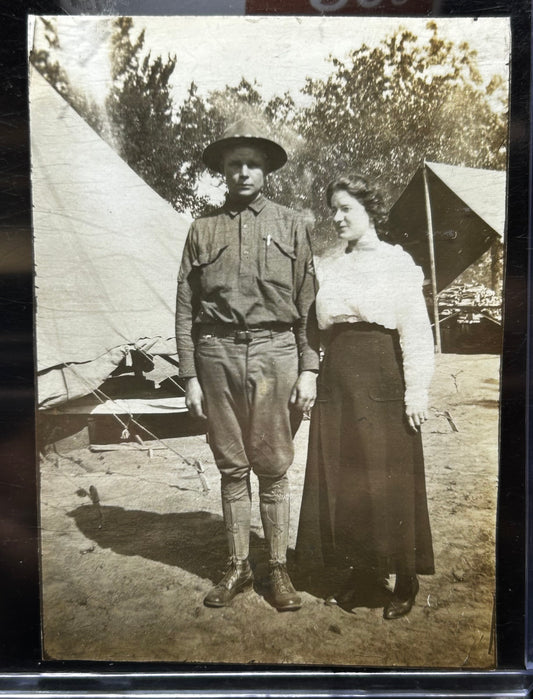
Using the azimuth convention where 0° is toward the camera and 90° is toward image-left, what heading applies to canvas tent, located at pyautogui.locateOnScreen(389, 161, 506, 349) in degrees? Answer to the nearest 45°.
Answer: approximately 45°
